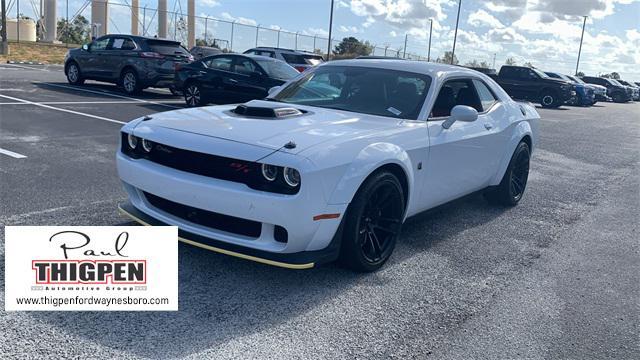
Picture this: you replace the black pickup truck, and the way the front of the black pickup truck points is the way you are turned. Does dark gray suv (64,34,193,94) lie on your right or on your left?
on your right

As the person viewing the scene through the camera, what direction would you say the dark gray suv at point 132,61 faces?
facing away from the viewer and to the left of the viewer

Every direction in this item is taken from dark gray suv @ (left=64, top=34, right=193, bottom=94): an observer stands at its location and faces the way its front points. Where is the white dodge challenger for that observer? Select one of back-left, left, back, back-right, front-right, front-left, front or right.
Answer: back-left

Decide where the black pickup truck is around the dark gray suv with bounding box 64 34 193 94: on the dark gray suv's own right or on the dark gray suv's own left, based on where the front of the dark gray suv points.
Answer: on the dark gray suv's own right

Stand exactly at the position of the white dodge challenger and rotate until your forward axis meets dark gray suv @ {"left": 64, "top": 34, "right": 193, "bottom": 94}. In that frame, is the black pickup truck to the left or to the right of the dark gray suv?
right

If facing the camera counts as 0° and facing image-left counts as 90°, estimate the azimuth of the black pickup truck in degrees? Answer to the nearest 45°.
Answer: approximately 315°

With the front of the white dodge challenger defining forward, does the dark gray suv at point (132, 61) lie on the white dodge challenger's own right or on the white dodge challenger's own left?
on the white dodge challenger's own right

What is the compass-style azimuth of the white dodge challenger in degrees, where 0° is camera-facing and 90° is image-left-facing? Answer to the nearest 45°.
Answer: approximately 45°

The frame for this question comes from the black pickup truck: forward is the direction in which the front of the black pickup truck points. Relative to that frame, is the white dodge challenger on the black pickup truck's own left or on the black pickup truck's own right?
on the black pickup truck's own right
